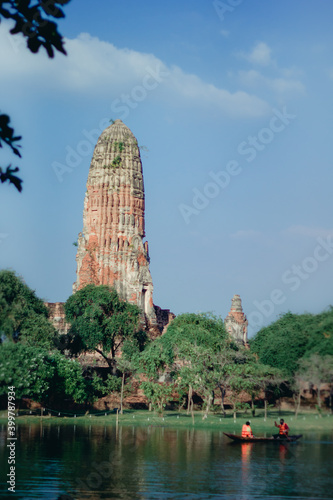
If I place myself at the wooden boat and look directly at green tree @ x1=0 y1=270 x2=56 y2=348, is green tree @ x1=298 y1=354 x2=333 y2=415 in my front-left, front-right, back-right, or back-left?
front-right

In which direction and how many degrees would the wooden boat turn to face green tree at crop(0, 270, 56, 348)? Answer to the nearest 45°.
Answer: approximately 45° to its right

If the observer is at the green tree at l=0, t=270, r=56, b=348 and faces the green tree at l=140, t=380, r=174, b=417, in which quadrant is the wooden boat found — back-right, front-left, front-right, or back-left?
front-right

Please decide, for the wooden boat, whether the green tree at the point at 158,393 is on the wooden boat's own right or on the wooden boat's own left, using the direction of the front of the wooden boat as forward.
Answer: on the wooden boat's own right

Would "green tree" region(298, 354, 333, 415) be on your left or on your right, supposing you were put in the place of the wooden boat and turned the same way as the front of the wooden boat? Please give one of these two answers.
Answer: on your right

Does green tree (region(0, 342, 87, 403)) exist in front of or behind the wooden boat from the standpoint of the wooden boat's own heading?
in front

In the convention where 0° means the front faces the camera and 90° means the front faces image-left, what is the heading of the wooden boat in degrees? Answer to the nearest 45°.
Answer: approximately 90°

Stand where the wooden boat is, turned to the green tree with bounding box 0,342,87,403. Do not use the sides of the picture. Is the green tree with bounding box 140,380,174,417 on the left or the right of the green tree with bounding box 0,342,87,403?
right
